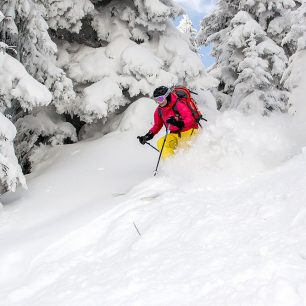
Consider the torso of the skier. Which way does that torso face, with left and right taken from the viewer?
facing the viewer and to the left of the viewer

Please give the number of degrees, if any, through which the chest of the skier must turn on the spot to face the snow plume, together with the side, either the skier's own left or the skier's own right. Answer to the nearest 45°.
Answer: approximately 90° to the skier's own left

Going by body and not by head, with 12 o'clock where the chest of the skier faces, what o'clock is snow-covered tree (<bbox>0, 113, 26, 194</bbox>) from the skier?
The snow-covered tree is roughly at 1 o'clock from the skier.

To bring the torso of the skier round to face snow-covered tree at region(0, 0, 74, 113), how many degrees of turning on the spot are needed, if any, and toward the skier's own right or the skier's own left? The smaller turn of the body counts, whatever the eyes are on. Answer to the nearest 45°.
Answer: approximately 90° to the skier's own right

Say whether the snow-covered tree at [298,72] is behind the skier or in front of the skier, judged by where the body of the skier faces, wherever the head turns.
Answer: behind

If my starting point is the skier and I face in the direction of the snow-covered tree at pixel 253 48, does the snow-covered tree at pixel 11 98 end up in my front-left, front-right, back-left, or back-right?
back-left

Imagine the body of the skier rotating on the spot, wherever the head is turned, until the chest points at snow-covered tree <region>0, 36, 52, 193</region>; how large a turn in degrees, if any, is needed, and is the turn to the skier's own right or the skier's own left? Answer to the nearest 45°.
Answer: approximately 45° to the skier's own right

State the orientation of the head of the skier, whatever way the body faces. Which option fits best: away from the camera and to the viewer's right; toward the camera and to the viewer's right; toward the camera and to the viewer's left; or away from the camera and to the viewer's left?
toward the camera and to the viewer's left

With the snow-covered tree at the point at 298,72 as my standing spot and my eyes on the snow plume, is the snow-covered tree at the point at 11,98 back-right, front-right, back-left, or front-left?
front-right

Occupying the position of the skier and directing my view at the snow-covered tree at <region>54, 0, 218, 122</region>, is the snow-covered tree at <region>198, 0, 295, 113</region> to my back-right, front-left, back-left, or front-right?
front-right

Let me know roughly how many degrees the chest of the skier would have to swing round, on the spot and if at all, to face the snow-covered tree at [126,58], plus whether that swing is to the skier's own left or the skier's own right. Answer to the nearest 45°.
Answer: approximately 135° to the skier's own right
